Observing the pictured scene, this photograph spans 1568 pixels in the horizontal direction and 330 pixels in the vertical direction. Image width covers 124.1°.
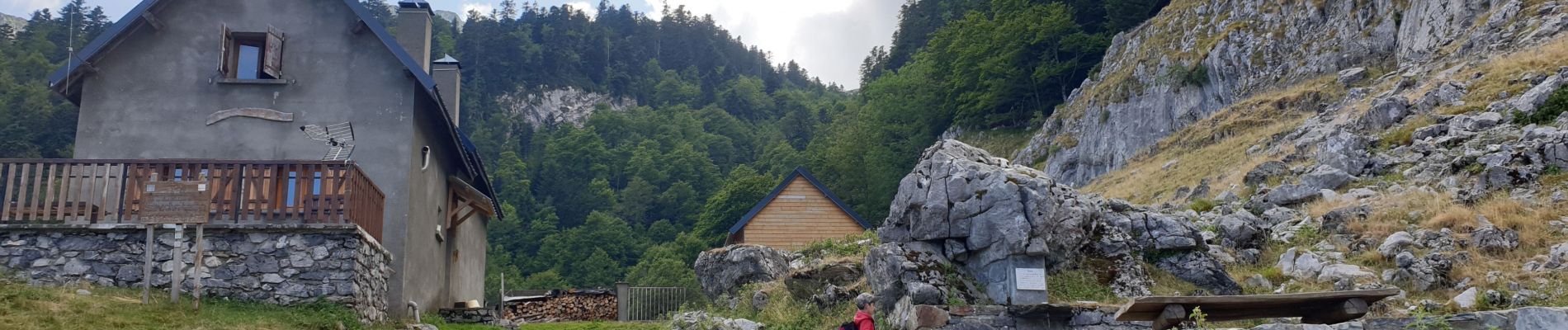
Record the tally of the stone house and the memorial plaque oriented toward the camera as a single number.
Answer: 2

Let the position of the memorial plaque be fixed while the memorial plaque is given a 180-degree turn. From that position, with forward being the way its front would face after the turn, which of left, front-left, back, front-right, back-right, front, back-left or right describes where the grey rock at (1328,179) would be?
front-right

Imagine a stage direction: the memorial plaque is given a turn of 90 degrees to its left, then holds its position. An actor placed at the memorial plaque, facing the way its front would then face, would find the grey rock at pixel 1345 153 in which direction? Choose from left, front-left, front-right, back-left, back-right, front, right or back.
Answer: front-left

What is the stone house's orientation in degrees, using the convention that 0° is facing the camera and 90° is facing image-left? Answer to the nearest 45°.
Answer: approximately 0°

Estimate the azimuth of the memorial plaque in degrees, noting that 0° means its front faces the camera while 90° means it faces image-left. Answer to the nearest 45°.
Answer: approximately 0°

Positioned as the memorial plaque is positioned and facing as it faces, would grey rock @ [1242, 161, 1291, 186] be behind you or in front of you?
behind

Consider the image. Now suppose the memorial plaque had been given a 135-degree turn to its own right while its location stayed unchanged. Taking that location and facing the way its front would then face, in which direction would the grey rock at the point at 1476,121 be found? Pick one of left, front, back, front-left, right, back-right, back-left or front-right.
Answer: right
